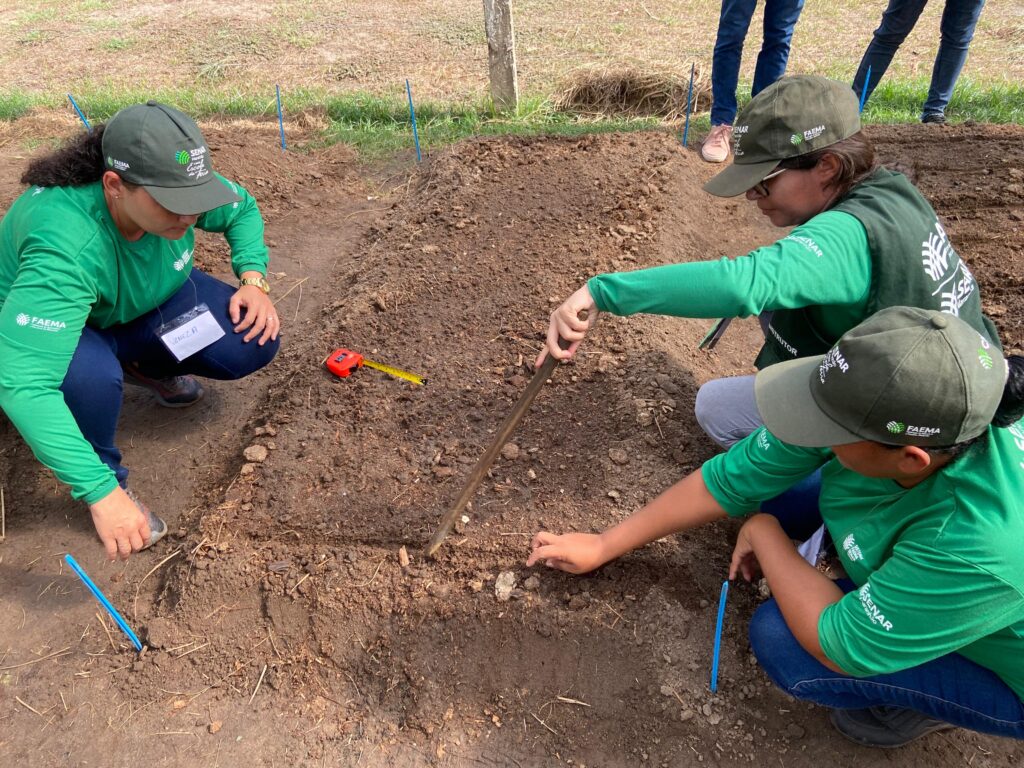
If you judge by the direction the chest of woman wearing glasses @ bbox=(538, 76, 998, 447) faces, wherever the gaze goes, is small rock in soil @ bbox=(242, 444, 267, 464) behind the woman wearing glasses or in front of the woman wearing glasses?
in front

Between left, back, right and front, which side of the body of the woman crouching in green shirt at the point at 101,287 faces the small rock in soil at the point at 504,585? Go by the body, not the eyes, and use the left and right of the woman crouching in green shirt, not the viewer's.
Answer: front

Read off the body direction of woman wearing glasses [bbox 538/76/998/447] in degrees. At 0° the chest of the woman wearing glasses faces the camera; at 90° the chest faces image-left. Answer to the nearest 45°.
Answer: approximately 90°

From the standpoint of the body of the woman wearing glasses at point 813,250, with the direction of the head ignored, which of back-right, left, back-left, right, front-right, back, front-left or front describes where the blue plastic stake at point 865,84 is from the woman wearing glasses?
right

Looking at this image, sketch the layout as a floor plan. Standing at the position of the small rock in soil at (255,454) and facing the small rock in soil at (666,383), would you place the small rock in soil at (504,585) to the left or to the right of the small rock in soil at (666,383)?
right

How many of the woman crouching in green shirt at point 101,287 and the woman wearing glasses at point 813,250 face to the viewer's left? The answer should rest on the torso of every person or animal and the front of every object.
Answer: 1

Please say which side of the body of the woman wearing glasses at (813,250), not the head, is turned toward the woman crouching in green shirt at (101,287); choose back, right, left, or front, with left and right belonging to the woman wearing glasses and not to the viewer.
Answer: front

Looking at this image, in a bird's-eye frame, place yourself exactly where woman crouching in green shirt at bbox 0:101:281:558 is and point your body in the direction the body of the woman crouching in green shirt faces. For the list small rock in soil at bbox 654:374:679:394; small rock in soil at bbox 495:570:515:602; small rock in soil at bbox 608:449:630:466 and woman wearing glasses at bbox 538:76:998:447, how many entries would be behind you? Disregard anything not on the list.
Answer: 0

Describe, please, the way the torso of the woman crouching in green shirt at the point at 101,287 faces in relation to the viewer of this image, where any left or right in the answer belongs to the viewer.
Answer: facing the viewer and to the right of the viewer

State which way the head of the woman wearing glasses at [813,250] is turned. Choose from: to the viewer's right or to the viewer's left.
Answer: to the viewer's left
